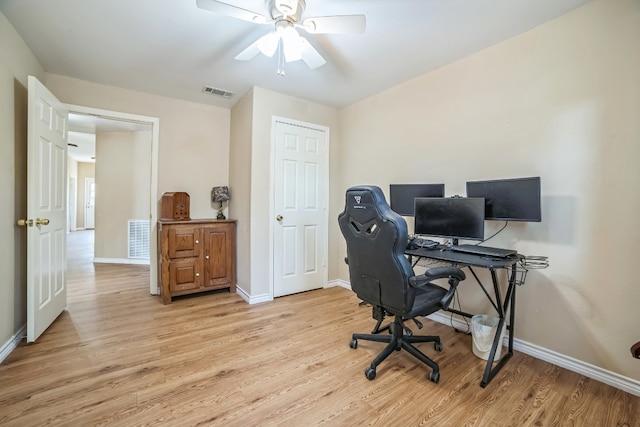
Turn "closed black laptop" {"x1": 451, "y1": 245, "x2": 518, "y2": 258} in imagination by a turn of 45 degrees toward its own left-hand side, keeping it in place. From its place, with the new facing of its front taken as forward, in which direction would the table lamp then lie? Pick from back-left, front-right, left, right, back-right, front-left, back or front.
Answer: right

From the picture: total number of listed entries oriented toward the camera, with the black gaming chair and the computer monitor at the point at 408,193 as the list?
1

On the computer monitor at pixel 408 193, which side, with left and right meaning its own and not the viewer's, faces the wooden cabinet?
right

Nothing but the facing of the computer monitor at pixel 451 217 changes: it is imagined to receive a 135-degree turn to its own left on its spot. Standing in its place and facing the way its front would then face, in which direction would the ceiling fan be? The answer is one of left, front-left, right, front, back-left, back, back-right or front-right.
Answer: back-right

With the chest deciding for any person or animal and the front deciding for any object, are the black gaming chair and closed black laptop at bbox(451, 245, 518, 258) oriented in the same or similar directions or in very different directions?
very different directions

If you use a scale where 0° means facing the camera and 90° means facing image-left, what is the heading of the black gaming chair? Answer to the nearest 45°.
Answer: approximately 225°

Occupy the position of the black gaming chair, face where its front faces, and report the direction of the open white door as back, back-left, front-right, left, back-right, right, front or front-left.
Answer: back-left

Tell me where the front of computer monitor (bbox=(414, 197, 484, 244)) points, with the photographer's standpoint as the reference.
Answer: facing the viewer and to the left of the viewer

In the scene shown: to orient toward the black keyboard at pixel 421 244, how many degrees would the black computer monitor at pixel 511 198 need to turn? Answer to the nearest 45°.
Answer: approximately 45° to its right

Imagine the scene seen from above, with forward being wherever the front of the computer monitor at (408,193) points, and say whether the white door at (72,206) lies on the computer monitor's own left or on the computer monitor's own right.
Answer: on the computer monitor's own right

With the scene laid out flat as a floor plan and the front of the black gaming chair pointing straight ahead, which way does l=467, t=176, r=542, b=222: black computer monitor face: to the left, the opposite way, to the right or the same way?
the opposite way

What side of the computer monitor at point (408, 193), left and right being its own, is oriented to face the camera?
front

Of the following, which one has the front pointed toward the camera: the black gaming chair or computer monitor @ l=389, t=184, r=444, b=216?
the computer monitor

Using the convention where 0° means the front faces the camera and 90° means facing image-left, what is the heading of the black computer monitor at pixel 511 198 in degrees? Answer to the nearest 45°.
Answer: approximately 45°

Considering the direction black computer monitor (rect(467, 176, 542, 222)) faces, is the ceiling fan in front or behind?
in front

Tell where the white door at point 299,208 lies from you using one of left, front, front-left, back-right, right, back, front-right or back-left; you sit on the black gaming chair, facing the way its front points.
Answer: left
